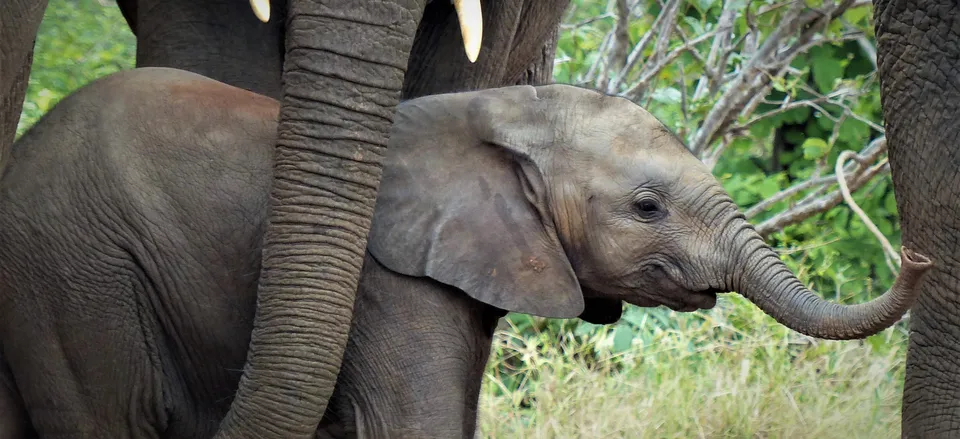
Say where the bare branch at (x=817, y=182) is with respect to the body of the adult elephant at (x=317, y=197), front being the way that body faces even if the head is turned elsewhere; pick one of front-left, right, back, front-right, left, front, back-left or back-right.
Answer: back-left

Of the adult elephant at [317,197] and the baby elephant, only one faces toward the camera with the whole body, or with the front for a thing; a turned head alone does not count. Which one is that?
the adult elephant

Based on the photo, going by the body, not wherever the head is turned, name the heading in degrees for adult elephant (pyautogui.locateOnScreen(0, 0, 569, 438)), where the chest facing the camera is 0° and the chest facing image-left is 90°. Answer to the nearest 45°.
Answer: approximately 0°

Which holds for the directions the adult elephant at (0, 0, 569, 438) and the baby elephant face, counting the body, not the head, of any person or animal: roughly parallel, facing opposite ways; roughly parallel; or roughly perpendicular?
roughly perpendicular

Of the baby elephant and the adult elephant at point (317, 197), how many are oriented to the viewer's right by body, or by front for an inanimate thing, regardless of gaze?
1

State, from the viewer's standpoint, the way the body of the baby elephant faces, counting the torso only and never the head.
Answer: to the viewer's right
